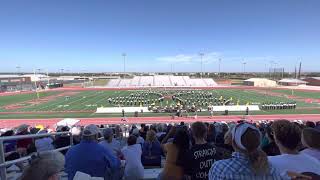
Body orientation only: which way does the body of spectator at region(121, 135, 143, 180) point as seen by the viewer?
away from the camera

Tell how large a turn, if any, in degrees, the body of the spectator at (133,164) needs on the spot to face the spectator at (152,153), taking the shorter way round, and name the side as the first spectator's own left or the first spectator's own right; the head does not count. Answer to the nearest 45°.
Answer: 0° — they already face them

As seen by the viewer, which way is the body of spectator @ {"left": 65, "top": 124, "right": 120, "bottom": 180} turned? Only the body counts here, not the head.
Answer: away from the camera

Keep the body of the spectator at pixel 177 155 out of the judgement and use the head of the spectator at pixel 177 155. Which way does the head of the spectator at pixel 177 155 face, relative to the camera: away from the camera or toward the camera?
away from the camera

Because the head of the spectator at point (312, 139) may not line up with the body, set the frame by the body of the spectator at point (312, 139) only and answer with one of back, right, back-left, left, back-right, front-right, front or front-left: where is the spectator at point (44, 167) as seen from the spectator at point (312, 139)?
back-left

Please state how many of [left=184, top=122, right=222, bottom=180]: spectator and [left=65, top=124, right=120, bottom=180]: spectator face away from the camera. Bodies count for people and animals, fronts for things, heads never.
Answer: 2

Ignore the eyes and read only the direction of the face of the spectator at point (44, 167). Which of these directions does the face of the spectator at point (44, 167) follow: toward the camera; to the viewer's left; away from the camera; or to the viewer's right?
away from the camera

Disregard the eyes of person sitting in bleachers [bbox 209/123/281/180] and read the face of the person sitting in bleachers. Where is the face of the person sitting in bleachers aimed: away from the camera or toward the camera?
away from the camera

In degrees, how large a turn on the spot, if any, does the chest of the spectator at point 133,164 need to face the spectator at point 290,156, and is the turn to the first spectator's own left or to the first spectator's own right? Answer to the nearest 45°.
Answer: approximately 135° to the first spectator's own right

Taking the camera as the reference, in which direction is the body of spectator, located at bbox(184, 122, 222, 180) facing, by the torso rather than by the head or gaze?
away from the camera

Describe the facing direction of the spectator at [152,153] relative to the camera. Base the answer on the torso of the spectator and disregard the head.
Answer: away from the camera

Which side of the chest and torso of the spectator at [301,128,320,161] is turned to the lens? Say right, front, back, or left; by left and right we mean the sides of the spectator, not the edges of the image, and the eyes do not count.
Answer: back
